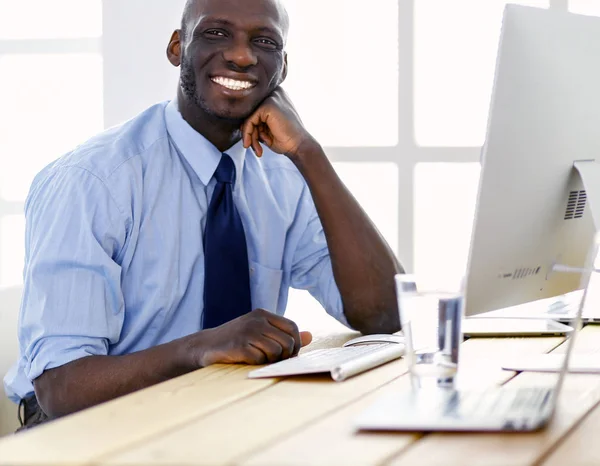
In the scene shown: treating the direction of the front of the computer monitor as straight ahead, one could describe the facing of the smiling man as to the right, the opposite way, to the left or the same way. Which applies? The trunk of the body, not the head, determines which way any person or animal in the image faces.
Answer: the opposite way

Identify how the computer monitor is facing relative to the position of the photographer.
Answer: facing away from the viewer and to the left of the viewer

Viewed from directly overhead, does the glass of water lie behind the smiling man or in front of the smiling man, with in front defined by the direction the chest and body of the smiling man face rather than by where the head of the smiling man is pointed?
in front

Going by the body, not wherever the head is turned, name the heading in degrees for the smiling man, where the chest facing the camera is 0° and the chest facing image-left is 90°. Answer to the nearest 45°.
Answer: approximately 315°

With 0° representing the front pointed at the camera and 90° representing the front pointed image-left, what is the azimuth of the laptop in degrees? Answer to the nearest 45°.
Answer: approximately 90°

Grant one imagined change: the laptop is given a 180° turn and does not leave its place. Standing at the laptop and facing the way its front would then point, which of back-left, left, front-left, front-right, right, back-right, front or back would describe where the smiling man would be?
back-left
